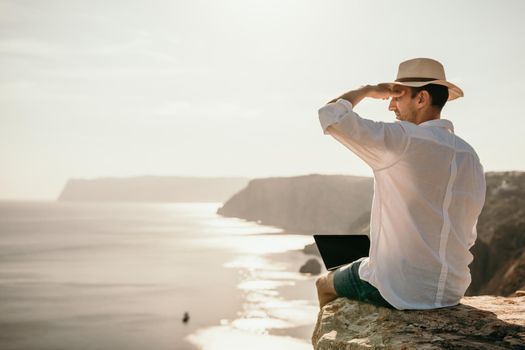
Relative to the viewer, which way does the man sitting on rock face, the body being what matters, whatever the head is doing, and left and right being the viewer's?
facing away from the viewer and to the left of the viewer

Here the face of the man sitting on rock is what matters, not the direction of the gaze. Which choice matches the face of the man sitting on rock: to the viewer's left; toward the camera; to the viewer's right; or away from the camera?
to the viewer's left
